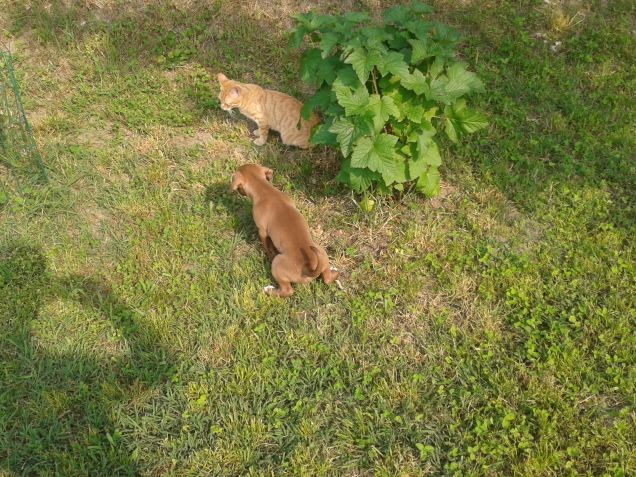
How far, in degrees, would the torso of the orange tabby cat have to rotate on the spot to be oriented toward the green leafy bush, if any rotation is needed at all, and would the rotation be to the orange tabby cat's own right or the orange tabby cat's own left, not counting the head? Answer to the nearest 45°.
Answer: approximately 135° to the orange tabby cat's own left

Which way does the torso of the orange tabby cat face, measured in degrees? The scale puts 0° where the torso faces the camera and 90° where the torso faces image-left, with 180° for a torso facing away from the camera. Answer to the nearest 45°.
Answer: approximately 90°

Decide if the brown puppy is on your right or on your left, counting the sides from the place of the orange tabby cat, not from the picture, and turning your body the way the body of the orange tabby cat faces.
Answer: on your left
